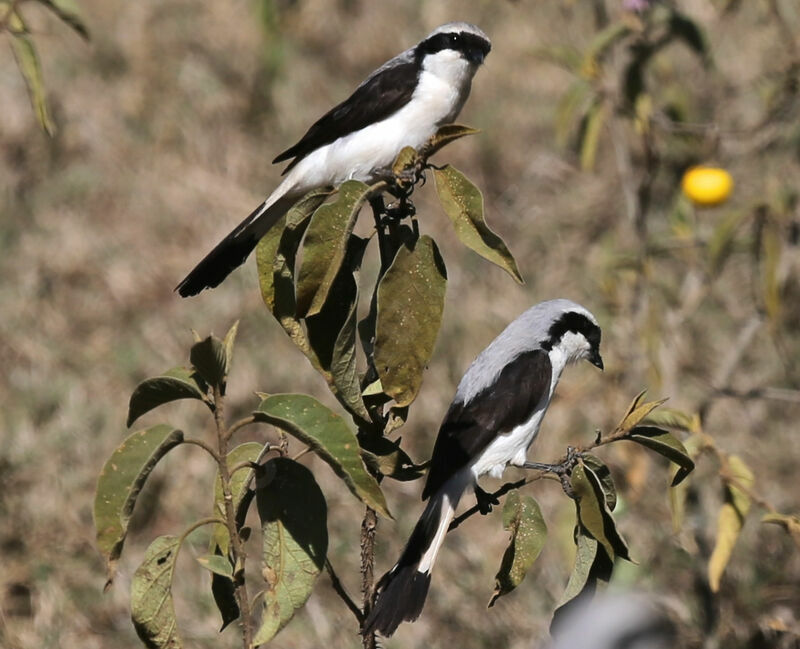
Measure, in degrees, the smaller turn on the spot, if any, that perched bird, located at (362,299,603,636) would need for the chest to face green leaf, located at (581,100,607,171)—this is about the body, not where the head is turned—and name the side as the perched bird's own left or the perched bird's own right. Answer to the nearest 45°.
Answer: approximately 45° to the perched bird's own left

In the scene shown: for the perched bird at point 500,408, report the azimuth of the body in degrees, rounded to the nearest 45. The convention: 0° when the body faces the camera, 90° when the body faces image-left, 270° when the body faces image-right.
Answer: approximately 270°
